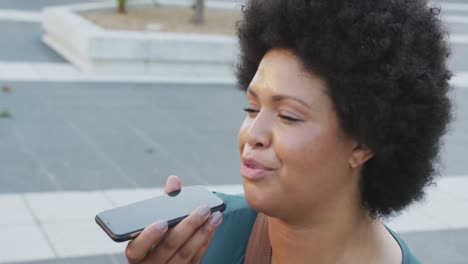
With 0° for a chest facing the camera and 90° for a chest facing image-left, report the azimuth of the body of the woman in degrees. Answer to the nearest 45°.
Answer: approximately 45°

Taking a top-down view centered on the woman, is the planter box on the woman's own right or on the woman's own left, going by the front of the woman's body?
on the woman's own right

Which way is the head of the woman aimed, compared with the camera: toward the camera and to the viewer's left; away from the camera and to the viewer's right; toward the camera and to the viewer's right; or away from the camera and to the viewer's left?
toward the camera and to the viewer's left
